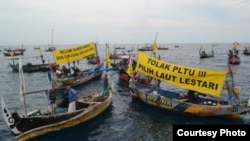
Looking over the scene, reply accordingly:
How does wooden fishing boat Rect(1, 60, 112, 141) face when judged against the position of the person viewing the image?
facing the viewer and to the left of the viewer

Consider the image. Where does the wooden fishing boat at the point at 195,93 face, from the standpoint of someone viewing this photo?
facing away from the viewer and to the left of the viewer

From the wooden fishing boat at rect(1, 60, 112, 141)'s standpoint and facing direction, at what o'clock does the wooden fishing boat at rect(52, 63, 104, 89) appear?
the wooden fishing boat at rect(52, 63, 104, 89) is roughly at 5 o'clock from the wooden fishing boat at rect(1, 60, 112, 141).

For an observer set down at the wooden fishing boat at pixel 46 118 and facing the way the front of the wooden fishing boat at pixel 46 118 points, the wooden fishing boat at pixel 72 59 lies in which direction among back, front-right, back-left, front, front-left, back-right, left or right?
back-right

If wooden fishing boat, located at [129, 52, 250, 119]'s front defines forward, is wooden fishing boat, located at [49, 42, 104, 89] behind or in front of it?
in front
